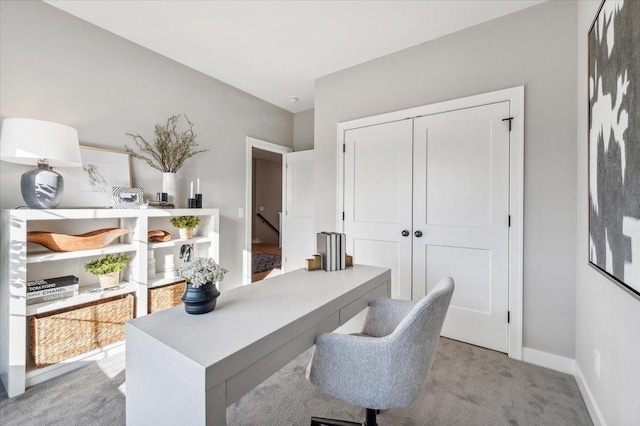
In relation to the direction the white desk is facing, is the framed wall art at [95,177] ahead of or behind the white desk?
behind

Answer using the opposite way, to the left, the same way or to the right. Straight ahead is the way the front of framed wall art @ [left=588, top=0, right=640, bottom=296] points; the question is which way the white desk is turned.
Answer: the opposite way

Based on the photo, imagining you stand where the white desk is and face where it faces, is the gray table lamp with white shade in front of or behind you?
behind

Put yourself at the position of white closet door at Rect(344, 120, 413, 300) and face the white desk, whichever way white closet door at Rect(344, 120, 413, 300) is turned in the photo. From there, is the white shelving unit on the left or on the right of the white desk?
right

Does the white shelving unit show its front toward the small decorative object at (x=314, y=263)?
yes

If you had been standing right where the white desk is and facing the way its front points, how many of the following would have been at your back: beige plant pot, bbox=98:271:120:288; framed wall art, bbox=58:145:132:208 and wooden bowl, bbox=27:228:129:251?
3

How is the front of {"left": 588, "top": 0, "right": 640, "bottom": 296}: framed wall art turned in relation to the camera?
facing to the left of the viewer

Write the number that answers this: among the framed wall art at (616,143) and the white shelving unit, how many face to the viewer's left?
1
